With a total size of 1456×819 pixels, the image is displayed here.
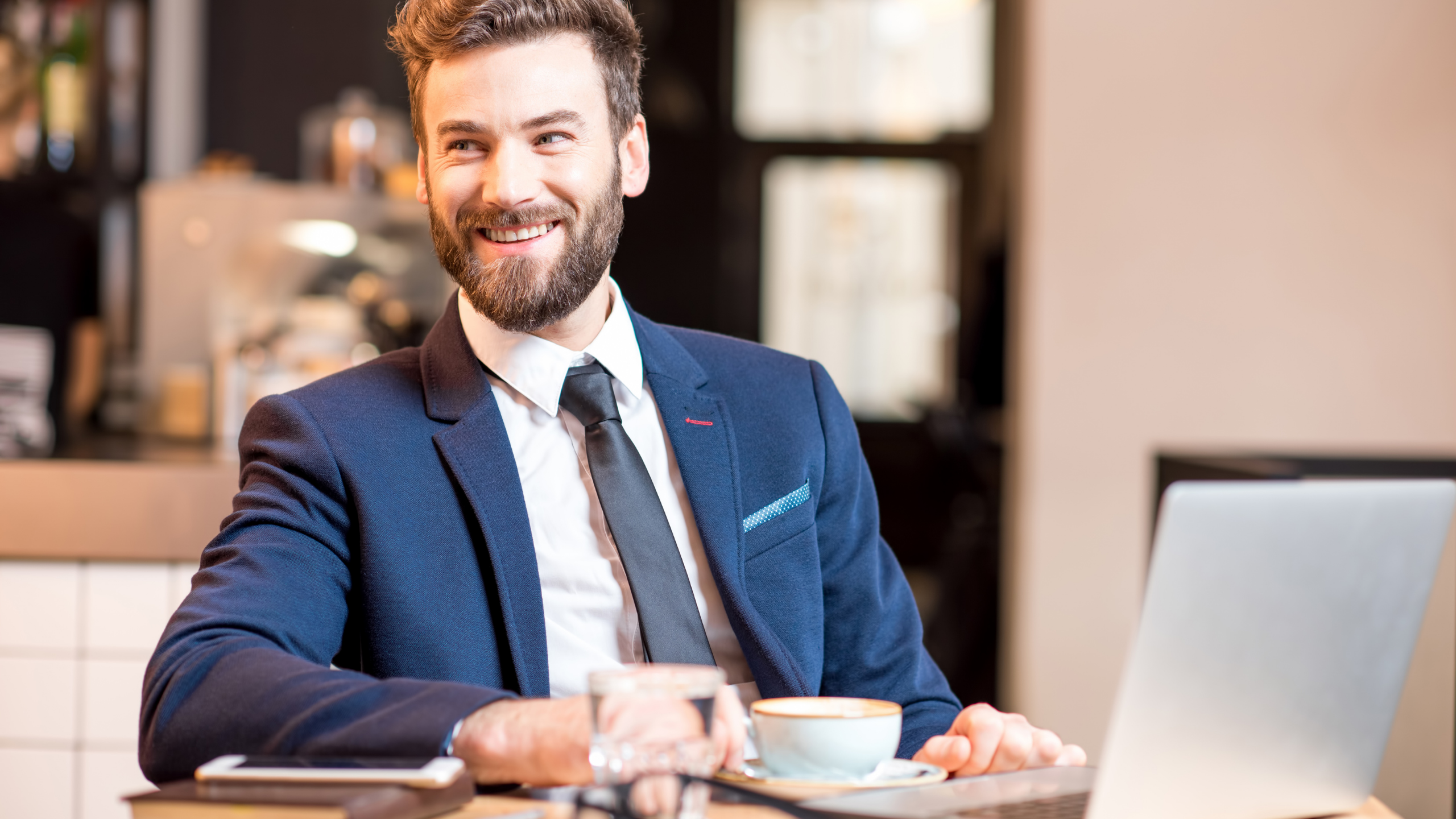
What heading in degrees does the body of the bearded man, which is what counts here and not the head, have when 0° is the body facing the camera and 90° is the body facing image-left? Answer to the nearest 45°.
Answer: approximately 0°

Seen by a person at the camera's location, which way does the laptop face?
facing away from the viewer and to the left of the viewer

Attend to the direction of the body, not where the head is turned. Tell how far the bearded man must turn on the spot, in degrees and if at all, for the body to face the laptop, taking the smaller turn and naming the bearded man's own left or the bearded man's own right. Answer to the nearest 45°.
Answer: approximately 45° to the bearded man's own left

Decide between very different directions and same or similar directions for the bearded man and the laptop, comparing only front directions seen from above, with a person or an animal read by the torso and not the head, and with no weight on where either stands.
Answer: very different directions

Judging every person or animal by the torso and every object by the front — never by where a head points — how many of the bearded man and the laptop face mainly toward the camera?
1

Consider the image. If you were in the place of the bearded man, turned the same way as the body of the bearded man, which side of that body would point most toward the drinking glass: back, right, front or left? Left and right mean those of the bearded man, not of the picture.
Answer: front
